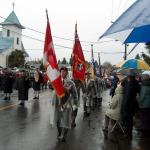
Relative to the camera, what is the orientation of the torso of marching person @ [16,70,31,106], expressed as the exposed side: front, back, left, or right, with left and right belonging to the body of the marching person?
front

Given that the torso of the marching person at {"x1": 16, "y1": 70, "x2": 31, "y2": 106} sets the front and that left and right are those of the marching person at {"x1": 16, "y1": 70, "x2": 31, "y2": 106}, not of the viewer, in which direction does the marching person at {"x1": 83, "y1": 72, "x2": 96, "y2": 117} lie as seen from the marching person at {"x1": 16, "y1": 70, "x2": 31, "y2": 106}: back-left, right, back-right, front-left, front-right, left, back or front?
front-left

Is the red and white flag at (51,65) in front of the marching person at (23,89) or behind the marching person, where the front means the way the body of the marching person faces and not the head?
in front

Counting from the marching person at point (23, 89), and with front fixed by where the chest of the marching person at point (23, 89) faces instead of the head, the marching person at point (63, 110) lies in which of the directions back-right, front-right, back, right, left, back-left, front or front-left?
front

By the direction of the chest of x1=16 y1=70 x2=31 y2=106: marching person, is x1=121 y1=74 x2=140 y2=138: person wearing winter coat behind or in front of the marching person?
in front
